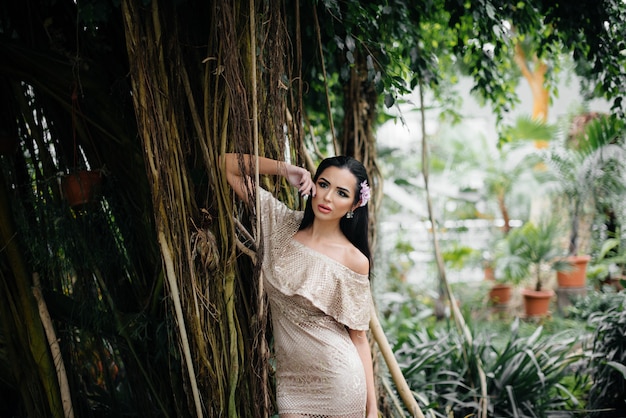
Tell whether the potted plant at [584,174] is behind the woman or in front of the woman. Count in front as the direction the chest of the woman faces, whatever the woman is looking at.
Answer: behind

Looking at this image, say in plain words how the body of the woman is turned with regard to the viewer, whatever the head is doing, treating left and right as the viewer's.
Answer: facing the viewer

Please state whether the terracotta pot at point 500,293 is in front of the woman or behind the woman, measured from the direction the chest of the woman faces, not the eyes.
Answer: behind

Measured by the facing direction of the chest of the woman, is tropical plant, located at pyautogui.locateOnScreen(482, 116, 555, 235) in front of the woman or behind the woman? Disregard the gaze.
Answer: behind

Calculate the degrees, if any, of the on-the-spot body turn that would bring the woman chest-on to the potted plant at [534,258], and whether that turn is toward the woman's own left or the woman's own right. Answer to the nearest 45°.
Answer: approximately 135° to the woman's own left

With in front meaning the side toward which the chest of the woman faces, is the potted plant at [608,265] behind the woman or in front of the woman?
behind

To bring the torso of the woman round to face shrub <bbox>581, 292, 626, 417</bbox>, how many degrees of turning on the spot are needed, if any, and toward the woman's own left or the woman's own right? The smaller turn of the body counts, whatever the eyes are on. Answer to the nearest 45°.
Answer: approximately 135° to the woman's own left

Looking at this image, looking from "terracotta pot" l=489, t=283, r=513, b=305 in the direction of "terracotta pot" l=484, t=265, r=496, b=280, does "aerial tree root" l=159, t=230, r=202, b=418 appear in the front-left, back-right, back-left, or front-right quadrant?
back-left
